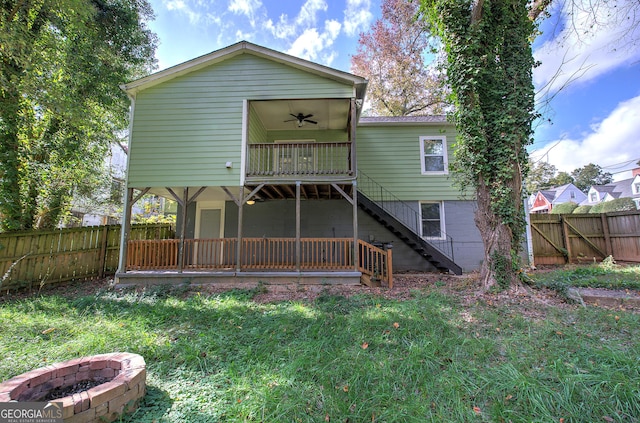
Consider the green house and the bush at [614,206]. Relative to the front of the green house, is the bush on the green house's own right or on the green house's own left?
on the green house's own right

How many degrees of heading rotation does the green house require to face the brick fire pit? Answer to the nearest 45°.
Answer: approximately 180°

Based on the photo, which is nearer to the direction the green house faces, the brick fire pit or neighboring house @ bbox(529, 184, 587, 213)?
the neighboring house

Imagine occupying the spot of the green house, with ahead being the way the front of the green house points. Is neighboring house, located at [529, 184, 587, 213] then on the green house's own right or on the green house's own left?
on the green house's own right

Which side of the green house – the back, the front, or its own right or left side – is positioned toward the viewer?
back

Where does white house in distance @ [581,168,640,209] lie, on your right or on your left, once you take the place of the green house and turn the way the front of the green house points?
on your right

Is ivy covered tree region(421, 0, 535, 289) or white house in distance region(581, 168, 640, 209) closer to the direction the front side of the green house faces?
the white house in distance

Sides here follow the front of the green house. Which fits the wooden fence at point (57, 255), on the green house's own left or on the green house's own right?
on the green house's own left

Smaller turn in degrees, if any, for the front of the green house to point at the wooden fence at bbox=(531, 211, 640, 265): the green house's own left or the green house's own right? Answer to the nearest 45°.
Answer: approximately 90° to the green house's own right
